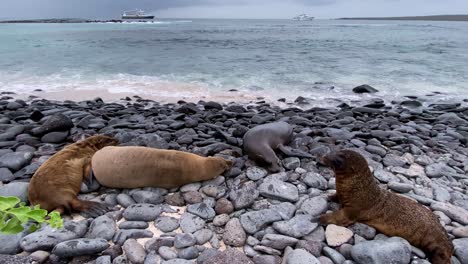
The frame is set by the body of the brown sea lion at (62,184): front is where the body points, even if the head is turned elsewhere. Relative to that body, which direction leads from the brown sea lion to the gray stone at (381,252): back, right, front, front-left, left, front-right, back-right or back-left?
right

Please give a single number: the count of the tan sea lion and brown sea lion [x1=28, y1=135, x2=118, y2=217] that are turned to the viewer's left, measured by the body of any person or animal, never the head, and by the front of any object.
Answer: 0

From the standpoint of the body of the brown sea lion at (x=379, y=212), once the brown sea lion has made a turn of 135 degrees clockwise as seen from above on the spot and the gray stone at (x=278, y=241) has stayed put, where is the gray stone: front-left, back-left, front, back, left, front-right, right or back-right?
back

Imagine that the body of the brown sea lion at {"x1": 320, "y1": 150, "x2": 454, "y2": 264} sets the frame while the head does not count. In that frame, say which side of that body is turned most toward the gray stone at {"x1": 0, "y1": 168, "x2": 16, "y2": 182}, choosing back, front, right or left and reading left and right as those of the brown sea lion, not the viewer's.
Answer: front

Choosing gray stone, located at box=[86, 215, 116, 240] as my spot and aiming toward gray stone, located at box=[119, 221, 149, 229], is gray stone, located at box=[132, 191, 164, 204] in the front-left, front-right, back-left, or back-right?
front-left

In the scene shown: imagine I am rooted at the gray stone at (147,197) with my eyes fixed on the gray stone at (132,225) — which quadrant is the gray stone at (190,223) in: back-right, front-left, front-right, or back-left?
front-left

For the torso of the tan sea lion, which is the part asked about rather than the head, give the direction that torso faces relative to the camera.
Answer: to the viewer's right

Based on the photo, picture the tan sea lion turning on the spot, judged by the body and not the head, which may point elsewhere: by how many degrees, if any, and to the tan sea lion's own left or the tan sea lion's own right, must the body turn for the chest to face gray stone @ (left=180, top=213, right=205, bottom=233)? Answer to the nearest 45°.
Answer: approximately 45° to the tan sea lion's own right

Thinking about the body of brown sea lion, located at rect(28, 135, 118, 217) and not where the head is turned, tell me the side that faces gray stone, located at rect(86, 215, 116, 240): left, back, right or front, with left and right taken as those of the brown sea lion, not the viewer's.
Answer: right

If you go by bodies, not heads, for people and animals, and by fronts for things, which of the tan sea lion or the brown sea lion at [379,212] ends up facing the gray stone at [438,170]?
the tan sea lion

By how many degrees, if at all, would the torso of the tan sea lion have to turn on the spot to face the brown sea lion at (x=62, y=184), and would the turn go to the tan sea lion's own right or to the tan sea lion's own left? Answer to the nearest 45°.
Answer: approximately 180°

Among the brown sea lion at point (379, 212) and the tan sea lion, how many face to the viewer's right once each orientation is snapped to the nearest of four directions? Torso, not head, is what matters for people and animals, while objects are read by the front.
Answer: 1

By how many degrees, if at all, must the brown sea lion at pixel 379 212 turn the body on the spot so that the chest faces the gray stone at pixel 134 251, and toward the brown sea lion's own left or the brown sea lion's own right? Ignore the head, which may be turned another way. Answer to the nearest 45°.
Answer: approximately 45° to the brown sea lion's own left

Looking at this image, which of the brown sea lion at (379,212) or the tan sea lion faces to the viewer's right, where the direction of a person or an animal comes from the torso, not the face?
the tan sea lion

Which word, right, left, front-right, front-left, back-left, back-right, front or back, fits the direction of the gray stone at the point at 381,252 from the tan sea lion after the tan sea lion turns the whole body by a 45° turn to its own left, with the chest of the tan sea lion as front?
right

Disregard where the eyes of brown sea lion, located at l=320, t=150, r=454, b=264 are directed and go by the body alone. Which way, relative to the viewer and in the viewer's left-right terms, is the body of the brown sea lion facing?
facing to the left of the viewer
